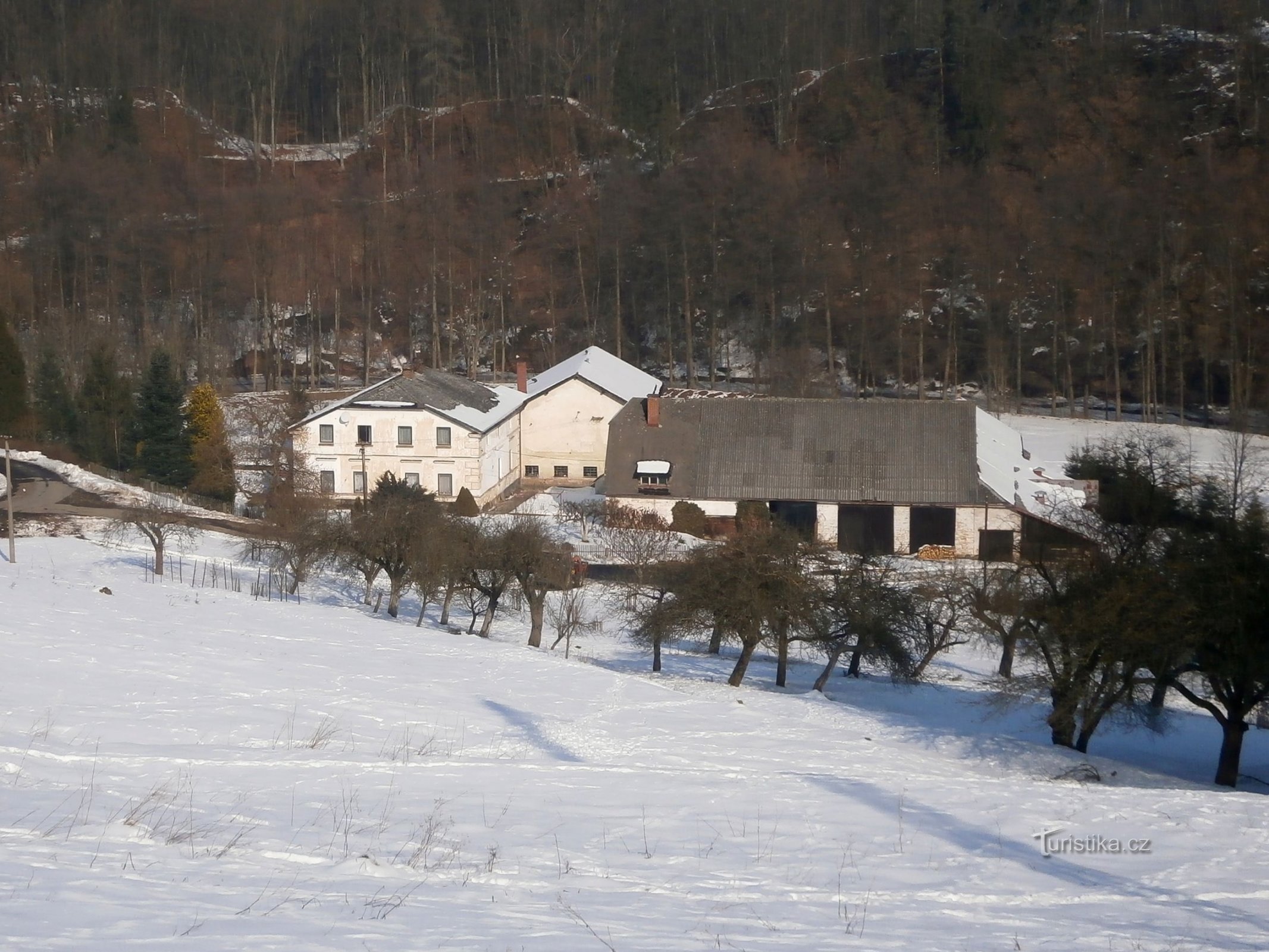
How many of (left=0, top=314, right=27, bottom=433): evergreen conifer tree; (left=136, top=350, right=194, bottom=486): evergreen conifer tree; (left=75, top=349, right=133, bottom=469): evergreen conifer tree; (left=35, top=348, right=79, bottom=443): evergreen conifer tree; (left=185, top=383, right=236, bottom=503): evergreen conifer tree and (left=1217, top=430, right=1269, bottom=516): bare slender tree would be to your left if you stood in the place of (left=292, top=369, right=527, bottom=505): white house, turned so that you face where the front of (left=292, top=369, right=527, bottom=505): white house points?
1

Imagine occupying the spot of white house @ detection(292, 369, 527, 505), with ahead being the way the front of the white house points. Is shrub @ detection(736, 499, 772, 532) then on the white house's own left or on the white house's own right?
on the white house's own left

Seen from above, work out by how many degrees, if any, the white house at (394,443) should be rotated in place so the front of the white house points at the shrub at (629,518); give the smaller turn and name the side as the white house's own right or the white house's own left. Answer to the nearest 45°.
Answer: approximately 45° to the white house's own left

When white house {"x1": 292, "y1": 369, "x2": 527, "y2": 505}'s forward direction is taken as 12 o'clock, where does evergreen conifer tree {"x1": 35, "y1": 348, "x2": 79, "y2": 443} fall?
The evergreen conifer tree is roughly at 4 o'clock from the white house.

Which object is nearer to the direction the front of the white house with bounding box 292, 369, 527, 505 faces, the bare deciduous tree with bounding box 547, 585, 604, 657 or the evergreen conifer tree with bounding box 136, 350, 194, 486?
the bare deciduous tree

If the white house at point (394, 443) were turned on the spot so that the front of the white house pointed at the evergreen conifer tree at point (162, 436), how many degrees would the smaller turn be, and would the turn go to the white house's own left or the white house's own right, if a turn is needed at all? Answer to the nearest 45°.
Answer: approximately 90° to the white house's own right

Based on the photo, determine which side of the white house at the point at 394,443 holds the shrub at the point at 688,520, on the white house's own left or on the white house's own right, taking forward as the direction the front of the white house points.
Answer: on the white house's own left

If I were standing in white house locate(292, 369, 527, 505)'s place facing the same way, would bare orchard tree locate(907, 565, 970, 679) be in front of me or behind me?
in front

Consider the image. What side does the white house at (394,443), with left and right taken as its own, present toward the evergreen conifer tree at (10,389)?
right

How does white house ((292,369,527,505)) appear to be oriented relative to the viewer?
toward the camera

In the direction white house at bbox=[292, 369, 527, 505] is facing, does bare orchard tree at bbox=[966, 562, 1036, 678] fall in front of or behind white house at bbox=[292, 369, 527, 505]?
in front

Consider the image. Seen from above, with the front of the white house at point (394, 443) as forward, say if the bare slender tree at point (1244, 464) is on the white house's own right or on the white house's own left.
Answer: on the white house's own left

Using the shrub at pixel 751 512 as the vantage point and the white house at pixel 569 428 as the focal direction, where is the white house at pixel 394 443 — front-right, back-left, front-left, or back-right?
front-left
